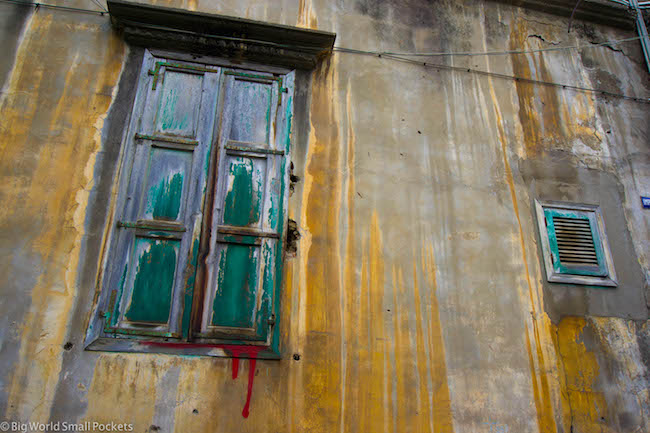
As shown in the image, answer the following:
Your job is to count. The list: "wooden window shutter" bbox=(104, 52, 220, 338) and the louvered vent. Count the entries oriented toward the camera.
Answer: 2

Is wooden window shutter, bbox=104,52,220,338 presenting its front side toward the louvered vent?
no

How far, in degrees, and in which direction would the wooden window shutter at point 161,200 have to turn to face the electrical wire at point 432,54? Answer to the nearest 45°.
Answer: approximately 90° to its left

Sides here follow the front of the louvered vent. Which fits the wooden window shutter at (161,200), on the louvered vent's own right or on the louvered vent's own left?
on the louvered vent's own right

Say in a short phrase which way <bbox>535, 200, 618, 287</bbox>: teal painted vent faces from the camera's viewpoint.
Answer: facing the viewer

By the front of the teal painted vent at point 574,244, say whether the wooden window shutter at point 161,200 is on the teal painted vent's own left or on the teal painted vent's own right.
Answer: on the teal painted vent's own right

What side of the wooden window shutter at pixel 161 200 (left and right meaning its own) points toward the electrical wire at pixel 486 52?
left

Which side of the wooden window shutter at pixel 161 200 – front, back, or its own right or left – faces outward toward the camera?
front
